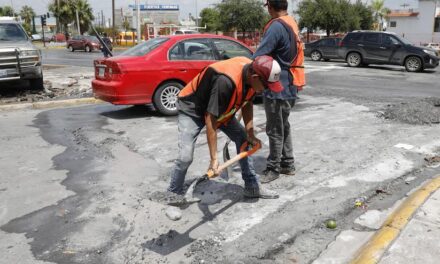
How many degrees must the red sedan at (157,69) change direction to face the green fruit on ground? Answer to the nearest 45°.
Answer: approximately 135° to its right

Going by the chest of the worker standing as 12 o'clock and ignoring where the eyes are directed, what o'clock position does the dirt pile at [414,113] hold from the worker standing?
The dirt pile is roughly at 4 o'clock from the worker standing.

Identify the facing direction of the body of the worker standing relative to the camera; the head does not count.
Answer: to the viewer's left

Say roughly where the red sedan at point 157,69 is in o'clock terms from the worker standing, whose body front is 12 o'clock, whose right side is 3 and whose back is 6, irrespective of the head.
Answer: The red sedan is roughly at 2 o'clock from the worker standing.

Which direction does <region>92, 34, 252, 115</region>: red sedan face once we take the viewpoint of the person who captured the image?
facing away from the viewer and to the right of the viewer

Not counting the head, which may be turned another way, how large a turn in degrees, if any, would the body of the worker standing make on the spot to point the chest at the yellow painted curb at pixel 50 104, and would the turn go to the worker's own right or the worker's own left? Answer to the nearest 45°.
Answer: approximately 45° to the worker's own right

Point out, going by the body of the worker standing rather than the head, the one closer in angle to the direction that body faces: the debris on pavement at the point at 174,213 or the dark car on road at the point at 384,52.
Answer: the debris on pavement

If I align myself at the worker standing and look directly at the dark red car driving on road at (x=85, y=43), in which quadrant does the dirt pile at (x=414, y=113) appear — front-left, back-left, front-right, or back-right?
front-right

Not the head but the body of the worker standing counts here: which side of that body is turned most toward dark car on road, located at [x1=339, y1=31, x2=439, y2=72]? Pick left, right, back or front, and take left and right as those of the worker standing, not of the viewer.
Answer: right

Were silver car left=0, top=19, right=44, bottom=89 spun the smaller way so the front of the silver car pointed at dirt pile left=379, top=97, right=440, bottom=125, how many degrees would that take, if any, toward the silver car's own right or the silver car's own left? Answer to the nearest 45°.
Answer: approximately 45° to the silver car's own left

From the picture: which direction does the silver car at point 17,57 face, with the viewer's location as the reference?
facing the viewer

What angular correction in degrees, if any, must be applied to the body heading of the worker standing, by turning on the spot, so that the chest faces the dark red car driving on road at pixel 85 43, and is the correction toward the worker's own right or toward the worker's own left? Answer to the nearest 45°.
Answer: approximately 45° to the worker's own right

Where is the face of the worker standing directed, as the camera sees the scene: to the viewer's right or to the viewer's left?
to the viewer's left

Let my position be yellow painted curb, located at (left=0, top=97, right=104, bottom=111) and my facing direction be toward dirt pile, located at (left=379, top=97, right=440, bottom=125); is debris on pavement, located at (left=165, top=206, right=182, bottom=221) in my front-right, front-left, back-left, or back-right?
front-right

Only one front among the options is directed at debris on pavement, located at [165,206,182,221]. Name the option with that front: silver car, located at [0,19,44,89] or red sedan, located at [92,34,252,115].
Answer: the silver car
